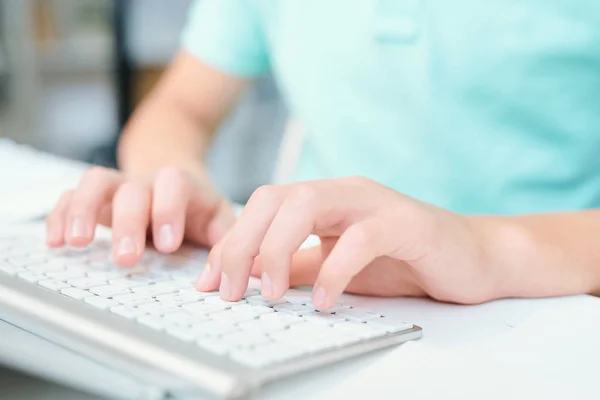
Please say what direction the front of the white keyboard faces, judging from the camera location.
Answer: facing away from the viewer and to the right of the viewer
